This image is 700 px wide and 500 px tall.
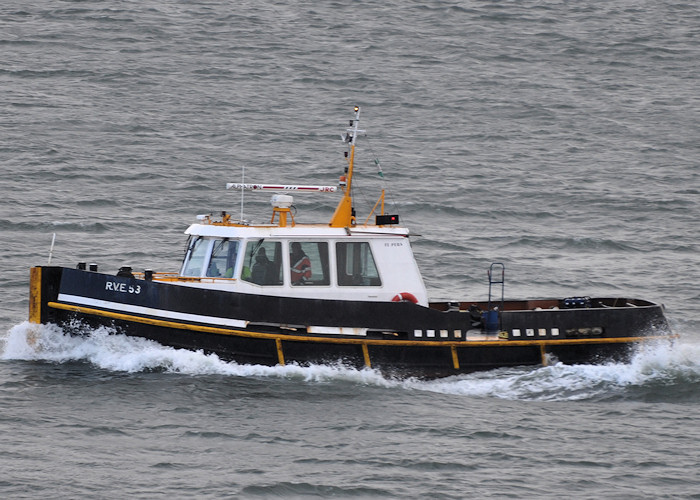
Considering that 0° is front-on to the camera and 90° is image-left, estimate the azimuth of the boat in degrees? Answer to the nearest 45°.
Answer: approximately 90°
